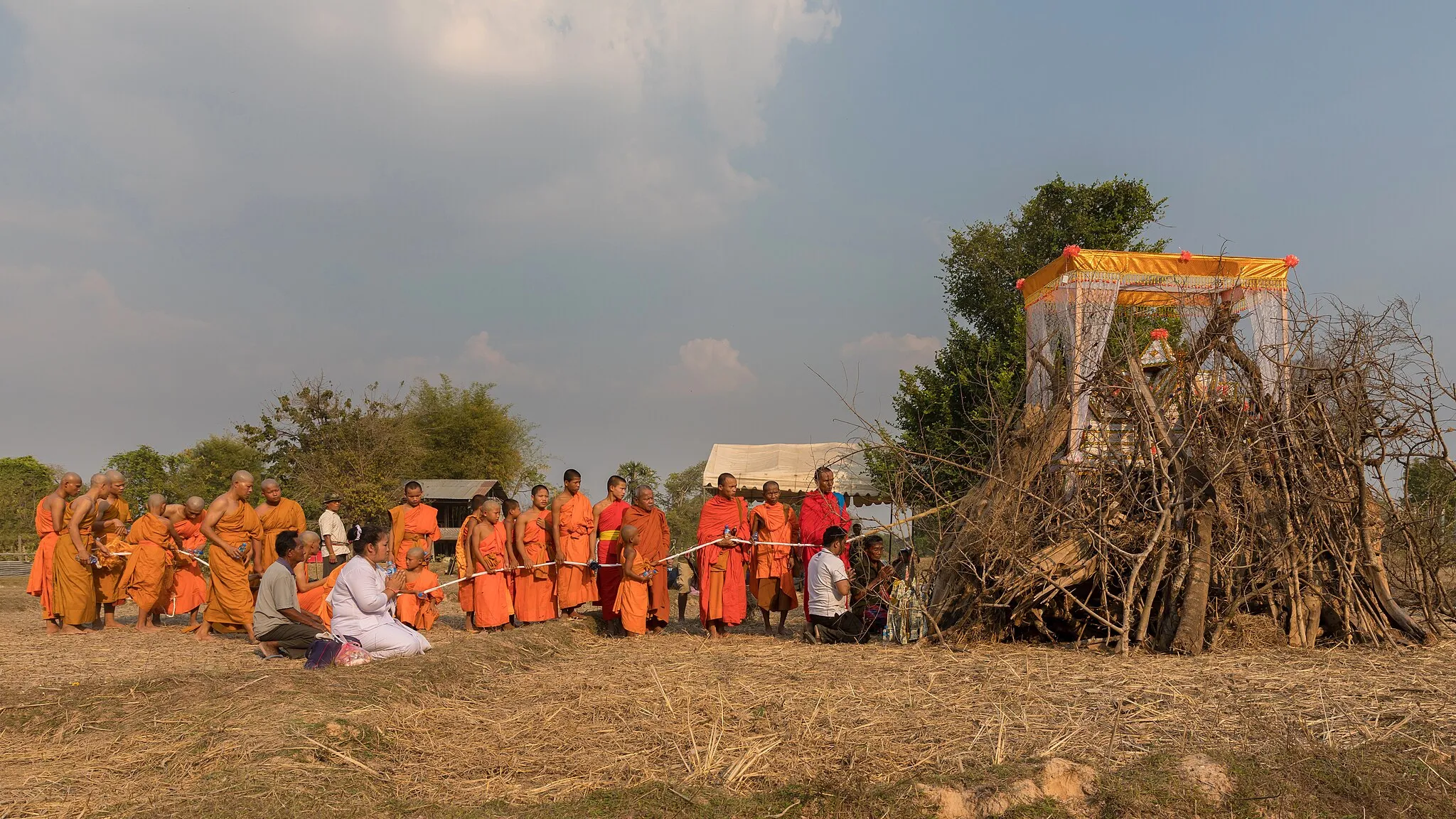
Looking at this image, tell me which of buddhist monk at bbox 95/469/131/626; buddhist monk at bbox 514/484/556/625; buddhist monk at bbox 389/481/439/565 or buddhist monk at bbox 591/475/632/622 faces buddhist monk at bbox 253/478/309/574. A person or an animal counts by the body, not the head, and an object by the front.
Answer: buddhist monk at bbox 95/469/131/626

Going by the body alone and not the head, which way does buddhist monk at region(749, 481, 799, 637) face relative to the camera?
toward the camera

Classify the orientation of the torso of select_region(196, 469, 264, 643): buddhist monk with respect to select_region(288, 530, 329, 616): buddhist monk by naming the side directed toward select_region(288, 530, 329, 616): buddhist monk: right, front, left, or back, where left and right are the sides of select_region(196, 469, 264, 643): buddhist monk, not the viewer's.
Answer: left

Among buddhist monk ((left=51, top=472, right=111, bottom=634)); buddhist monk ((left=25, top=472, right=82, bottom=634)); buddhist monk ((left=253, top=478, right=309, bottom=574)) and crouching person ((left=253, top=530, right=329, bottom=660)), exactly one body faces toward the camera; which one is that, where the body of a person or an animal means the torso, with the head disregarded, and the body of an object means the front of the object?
buddhist monk ((left=253, top=478, right=309, bottom=574))

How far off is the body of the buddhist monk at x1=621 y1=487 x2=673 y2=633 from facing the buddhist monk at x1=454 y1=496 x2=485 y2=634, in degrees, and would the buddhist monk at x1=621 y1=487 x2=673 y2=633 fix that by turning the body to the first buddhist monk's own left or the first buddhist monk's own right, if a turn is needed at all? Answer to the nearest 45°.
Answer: approximately 135° to the first buddhist monk's own right

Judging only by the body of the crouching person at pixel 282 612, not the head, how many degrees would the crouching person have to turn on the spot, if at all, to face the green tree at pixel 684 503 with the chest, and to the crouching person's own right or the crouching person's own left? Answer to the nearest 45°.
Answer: approximately 45° to the crouching person's own left

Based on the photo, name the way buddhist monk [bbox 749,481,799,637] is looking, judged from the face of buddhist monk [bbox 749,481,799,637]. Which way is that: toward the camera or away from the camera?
toward the camera

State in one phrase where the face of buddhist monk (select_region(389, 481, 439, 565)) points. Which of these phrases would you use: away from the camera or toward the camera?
toward the camera

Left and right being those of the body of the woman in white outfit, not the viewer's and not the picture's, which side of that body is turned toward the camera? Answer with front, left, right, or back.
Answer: right

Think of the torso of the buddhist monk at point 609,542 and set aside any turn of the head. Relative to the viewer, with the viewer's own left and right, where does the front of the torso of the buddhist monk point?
facing the viewer and to the right of the viewer

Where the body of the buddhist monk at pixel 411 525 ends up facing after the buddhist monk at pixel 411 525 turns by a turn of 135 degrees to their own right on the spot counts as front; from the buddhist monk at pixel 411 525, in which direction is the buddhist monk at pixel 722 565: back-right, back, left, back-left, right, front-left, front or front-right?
back

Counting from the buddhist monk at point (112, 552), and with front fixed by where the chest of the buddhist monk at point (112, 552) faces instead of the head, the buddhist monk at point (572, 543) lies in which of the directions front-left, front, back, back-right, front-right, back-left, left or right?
front

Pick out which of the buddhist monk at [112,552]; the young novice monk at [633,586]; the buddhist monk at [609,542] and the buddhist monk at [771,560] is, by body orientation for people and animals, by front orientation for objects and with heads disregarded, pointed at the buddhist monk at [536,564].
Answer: the buddhist monk at [112,552]

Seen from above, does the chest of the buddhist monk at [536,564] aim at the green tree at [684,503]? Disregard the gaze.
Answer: no

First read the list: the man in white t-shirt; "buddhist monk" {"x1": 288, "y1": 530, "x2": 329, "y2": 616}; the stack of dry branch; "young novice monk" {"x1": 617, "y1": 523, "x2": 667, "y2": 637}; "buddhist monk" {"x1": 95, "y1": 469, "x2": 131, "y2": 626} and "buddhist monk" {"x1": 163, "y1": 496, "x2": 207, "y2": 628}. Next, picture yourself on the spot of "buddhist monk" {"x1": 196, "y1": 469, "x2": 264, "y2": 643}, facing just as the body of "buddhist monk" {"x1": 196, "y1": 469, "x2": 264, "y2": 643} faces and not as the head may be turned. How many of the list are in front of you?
4

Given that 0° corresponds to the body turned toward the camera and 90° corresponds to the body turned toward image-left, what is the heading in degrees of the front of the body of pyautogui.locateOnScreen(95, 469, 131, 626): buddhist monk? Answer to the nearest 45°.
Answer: approximately 315°

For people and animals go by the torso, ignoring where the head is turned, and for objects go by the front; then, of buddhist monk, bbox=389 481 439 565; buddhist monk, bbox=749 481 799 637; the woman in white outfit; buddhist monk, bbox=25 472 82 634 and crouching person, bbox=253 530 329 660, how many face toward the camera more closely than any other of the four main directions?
2

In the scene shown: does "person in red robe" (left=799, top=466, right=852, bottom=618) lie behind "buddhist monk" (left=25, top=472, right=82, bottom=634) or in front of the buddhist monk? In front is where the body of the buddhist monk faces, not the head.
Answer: in front

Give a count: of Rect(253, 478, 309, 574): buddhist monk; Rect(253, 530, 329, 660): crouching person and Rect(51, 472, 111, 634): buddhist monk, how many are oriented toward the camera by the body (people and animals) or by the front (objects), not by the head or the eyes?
1

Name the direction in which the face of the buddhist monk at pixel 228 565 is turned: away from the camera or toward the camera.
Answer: toward the camera
